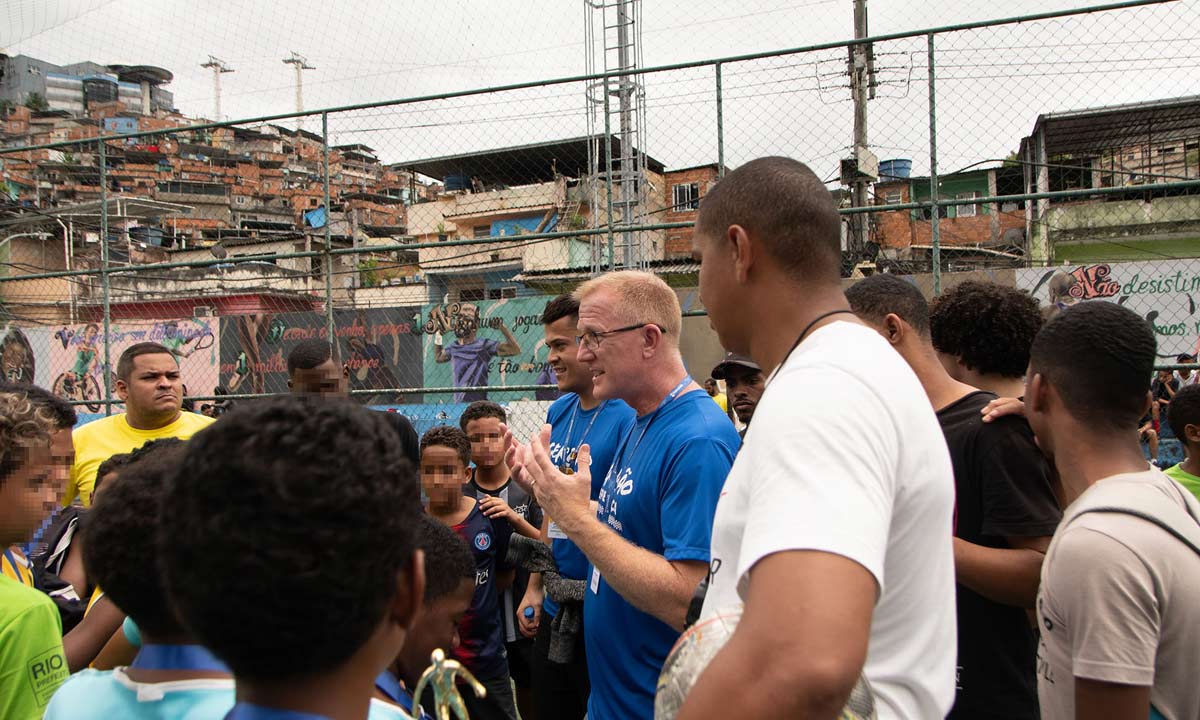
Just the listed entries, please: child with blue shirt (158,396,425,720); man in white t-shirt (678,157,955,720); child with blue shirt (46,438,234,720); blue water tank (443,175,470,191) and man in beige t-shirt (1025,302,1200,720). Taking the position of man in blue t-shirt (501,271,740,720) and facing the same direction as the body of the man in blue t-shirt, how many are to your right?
1

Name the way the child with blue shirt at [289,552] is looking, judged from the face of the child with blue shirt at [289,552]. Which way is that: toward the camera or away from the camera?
away from the camera

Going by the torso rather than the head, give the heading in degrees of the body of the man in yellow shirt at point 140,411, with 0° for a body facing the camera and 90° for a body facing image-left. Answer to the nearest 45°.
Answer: approximately 315°

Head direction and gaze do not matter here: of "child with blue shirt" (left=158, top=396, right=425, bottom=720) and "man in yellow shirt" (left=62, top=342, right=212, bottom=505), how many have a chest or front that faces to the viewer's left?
0

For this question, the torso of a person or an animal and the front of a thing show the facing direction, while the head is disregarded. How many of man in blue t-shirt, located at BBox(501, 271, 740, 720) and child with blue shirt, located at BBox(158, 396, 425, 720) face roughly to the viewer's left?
1

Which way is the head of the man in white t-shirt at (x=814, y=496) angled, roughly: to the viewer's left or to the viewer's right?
to the viewer's left

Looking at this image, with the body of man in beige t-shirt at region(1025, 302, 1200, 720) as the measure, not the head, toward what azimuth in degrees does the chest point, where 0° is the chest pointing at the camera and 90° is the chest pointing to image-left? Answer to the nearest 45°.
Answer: approximately 135°

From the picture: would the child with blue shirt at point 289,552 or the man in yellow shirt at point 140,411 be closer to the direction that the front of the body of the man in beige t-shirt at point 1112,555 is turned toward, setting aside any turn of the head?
the man in yellow shirt

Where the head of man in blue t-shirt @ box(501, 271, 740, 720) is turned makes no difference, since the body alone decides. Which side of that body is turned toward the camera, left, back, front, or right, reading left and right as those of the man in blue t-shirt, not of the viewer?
left

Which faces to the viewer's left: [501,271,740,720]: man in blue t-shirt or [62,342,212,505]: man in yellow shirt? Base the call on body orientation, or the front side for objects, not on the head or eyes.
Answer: the man in blue t-shirt

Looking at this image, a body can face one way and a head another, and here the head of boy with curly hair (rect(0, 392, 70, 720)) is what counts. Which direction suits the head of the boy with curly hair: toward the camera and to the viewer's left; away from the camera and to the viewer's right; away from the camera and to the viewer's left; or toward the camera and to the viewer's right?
toward the camera and to the viewer's right

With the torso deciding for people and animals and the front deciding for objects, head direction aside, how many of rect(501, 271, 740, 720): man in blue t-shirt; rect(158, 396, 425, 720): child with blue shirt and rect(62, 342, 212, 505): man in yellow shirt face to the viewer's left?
1

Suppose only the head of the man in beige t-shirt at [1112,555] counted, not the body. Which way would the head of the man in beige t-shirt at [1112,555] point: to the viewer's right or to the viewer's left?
to the viewer's left
